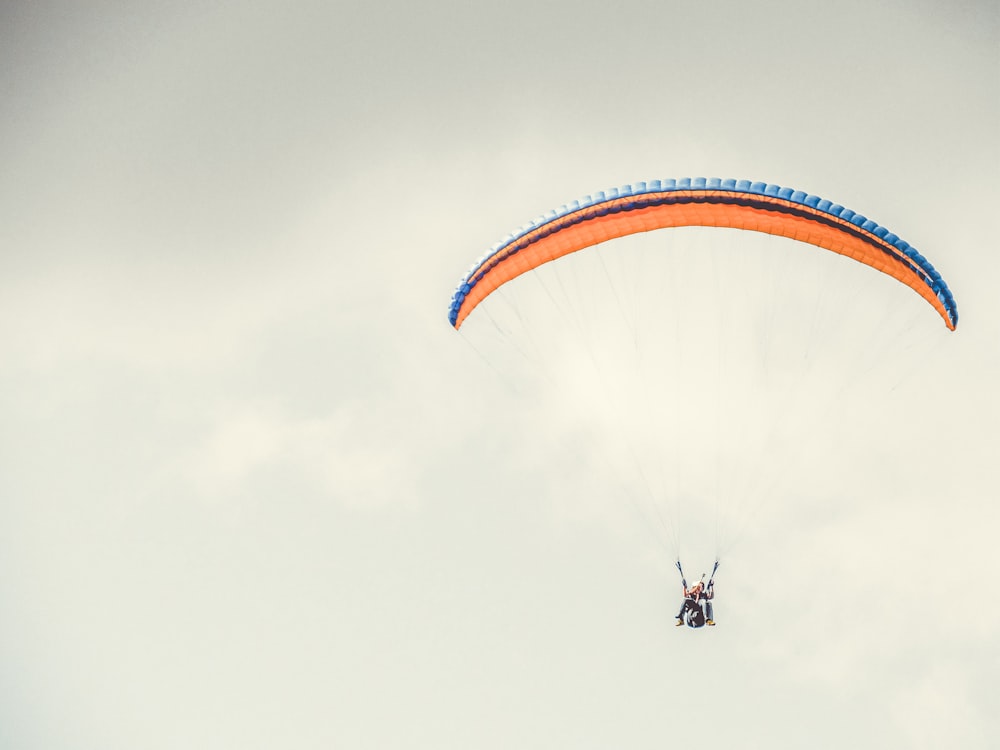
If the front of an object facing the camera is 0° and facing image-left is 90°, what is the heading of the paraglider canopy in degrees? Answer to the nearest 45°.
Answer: approximately 0°
